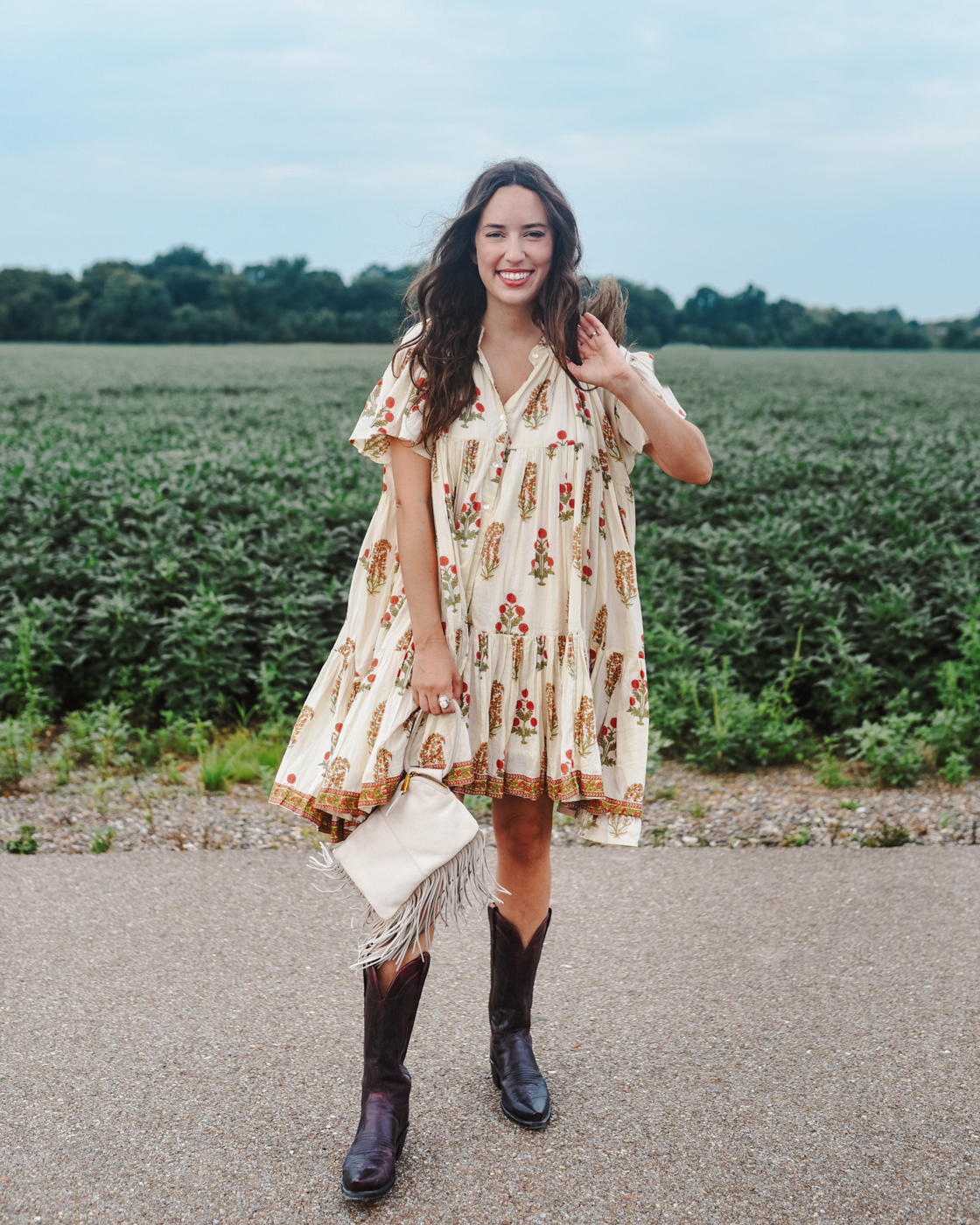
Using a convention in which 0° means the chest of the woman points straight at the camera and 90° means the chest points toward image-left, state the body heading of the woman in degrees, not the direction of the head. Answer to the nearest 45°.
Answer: approximately 0°
